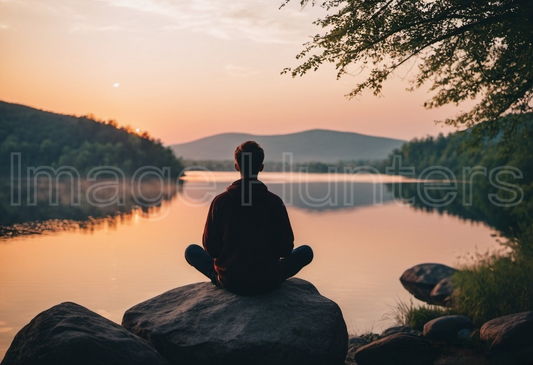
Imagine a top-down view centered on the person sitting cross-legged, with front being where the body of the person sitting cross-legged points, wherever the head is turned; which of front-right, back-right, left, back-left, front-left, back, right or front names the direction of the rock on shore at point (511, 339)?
right

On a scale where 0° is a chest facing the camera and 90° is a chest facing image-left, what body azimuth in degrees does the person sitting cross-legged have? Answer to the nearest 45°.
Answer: approximately 180°

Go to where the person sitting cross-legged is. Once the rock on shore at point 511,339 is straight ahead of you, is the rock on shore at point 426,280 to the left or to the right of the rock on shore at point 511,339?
left

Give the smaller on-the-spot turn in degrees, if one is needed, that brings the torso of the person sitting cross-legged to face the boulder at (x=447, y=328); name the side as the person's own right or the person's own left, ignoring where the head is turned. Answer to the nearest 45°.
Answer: approximately 45° to the person's own right

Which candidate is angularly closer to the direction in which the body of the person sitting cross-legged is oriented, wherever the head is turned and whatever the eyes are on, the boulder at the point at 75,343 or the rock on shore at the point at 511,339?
the rock on shore

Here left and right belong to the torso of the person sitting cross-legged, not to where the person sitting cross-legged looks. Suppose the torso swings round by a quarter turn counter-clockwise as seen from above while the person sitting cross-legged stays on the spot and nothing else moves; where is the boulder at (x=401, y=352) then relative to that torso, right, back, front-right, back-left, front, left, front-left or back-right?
back

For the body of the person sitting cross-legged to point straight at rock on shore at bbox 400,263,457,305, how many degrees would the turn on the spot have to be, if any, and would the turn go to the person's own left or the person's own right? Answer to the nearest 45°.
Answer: approximately 45° to the person's own right

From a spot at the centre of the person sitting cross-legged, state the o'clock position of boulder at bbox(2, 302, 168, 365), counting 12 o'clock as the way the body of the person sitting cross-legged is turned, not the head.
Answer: The boulder is roughly at 8 o'clock from the person sitting cross-legged.

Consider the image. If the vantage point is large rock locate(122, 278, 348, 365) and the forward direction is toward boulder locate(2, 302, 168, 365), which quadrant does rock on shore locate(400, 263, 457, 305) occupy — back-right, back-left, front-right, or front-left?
back-right

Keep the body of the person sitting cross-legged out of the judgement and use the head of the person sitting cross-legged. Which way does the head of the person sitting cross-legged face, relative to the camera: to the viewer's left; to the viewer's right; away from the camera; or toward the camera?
away from the camera
